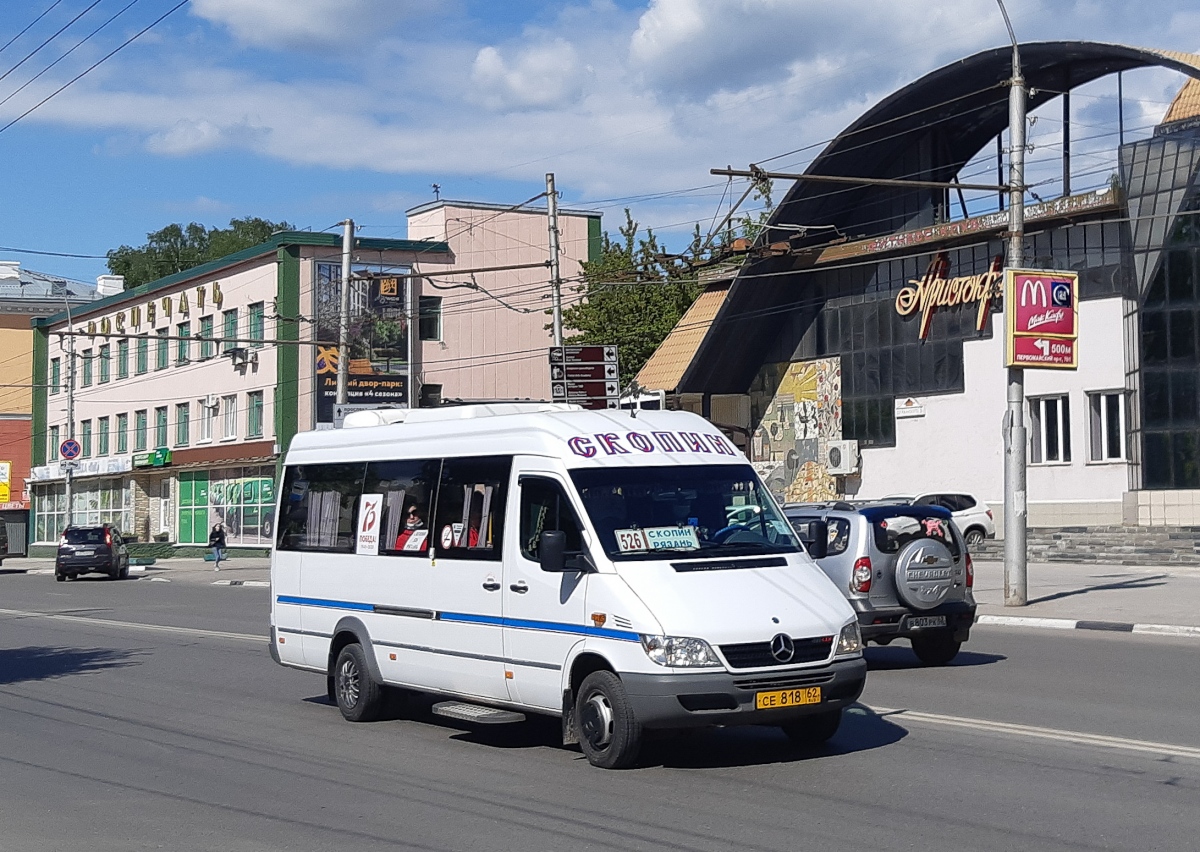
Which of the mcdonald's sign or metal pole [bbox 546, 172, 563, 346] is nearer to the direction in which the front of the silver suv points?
the metal pole

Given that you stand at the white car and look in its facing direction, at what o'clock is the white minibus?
The white minibus is roughly at 9 o'clock from the white car.

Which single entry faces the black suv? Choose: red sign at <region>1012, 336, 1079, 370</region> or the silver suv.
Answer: the silver suv

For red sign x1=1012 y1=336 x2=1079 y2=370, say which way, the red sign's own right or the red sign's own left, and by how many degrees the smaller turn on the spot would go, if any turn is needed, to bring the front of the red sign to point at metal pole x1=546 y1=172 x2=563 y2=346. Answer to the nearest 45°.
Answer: approximately 135° to the red sign's own right

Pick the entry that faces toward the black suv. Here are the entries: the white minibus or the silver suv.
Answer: the silver suv

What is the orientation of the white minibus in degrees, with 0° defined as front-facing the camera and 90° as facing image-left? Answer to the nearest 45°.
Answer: approximately 315°

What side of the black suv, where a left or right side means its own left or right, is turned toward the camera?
back
